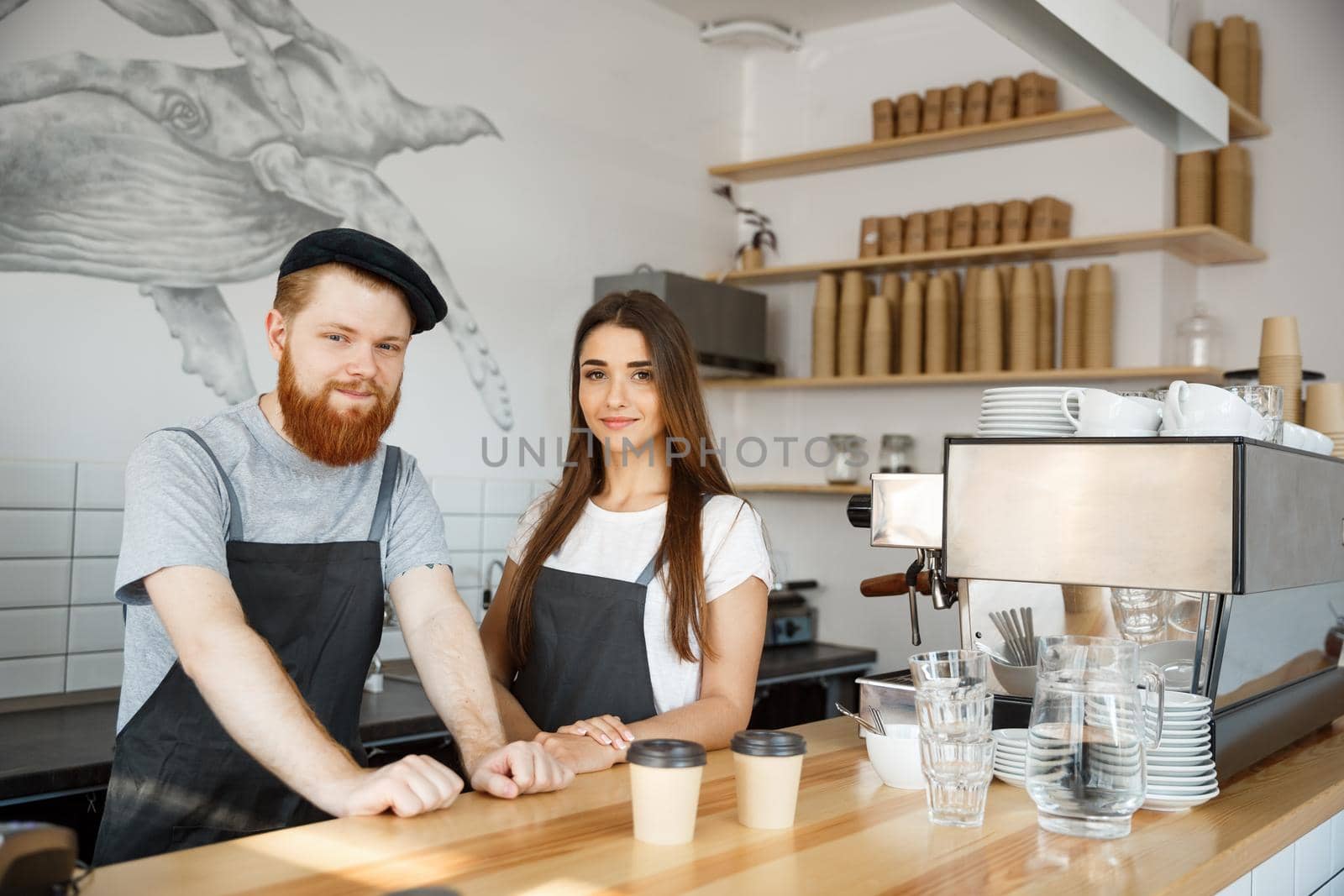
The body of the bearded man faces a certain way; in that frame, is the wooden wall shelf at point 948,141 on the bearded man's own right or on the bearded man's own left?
on the bearded man's own left

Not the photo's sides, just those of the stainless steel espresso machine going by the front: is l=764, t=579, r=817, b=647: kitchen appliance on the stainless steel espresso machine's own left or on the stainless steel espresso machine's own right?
on the stainless steel espresso machine's own right

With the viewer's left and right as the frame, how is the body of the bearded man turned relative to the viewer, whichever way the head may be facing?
facing the viewer and to the right of the viewer

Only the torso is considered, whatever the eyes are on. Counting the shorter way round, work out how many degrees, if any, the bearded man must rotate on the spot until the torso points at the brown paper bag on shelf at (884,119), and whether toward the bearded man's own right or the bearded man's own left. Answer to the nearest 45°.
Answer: approximately 90° to the bearded man's own left

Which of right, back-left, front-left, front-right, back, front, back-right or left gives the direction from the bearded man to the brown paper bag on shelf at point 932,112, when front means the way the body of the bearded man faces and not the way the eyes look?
left

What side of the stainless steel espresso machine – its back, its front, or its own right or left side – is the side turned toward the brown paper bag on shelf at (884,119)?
right

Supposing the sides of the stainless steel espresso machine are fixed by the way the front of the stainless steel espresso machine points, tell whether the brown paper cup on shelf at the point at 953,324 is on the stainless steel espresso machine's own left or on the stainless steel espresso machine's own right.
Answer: on the stainless steel espresso machine's own right

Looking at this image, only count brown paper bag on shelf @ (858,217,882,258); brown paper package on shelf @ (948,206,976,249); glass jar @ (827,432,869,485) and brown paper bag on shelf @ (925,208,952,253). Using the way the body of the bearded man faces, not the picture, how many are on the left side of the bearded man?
4

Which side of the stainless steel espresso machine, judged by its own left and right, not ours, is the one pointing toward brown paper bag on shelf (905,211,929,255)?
right

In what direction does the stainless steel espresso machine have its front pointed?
to the viewer's left

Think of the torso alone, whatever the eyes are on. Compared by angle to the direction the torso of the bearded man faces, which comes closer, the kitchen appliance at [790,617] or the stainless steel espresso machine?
the stainless steel espresso machine
